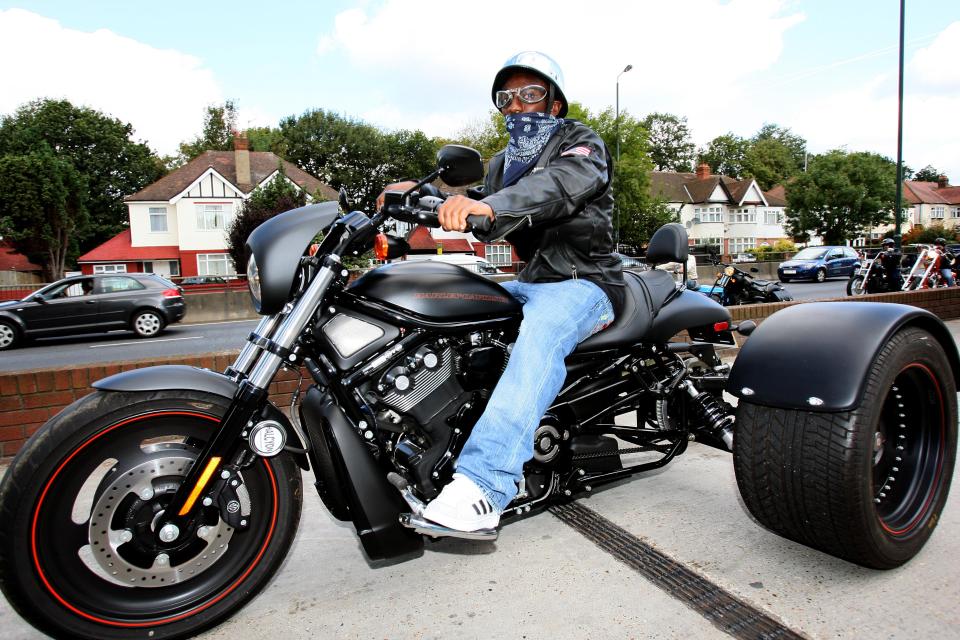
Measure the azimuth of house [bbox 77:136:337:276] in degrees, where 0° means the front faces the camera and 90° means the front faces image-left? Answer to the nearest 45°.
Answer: approximately 0°

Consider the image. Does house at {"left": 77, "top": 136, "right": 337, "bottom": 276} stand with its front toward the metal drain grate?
yes

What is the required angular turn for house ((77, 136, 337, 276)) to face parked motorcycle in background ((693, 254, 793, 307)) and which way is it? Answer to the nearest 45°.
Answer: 0° — it already faces it

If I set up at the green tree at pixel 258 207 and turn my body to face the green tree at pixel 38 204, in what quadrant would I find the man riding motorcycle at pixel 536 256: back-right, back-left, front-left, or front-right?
back-left

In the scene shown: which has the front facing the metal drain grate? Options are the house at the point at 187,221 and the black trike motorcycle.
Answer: the house

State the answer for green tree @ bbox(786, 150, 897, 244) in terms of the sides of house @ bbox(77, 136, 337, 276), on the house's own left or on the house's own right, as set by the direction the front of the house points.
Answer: on the house's own left

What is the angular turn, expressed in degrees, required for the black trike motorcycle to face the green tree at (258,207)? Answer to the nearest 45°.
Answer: approximately 135° to its right
